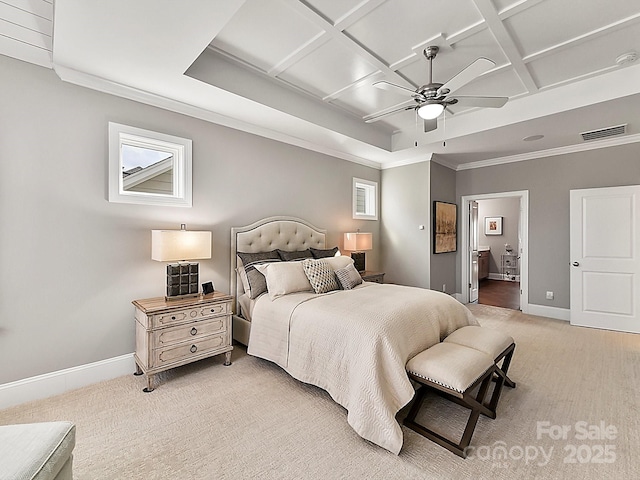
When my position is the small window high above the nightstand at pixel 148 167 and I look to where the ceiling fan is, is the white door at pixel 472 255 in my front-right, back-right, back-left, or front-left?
front-left

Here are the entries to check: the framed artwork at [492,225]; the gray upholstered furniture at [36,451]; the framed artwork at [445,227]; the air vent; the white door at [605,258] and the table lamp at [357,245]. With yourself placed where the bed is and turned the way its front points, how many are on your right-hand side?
1

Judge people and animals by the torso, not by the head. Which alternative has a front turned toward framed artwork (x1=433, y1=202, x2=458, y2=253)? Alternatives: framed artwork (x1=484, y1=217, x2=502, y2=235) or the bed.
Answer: framed artwork (x1=484, y1=217, x2=502, y2=235)

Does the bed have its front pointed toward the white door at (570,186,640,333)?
no

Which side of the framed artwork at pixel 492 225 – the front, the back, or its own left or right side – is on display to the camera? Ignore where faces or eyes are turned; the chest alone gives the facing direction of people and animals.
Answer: front

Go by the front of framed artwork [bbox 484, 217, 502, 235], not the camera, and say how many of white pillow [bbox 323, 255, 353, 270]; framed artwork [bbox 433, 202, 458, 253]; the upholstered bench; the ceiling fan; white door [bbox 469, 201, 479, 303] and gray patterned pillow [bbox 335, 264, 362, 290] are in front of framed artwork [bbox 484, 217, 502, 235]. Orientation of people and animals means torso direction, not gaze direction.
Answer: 6

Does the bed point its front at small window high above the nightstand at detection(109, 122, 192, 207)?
no

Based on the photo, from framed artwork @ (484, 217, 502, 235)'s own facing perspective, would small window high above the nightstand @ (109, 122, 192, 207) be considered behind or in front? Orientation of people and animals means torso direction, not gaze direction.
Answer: in front

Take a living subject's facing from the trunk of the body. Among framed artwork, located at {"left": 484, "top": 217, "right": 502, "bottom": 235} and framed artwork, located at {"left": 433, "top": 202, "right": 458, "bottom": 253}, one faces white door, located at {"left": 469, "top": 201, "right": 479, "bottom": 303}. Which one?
framed artwork, located at {"left": 484, "top": 217, "right": 502, "bottom": 235}
